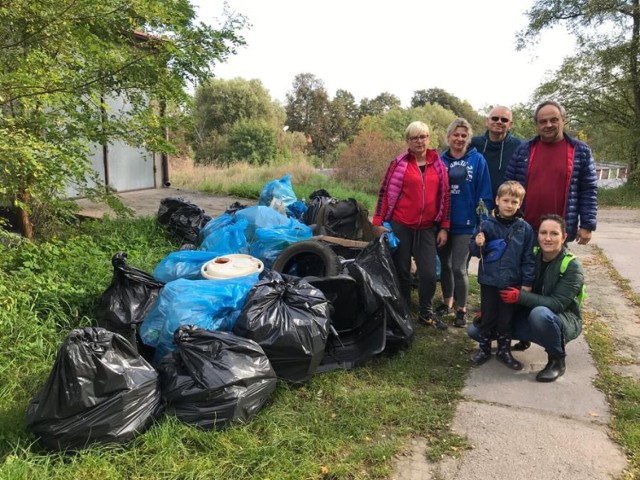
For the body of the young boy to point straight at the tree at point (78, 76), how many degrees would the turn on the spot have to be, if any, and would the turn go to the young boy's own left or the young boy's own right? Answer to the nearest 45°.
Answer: approximately 90° to the young boy's own right

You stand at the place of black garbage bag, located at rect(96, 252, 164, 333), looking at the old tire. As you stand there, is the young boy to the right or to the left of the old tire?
right

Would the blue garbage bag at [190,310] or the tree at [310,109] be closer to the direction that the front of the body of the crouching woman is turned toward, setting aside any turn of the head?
the blue garbage bag

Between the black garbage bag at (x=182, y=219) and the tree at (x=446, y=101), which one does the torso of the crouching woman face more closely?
the black garbage bag

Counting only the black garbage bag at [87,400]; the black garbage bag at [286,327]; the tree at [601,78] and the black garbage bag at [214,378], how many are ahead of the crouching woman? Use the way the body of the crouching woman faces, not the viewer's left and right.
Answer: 3

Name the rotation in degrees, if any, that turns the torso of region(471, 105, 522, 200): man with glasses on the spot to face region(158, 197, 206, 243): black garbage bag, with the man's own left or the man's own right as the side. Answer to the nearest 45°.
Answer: approximately 90° to the man's own right

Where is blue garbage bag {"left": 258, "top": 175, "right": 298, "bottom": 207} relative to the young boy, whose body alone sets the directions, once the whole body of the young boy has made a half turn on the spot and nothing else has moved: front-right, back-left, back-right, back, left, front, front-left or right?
front-left

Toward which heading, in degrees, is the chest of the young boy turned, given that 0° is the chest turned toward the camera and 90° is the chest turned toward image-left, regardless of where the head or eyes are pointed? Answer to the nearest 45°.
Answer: approximately 0°

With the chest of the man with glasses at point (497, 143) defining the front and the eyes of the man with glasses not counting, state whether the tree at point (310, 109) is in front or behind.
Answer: behind

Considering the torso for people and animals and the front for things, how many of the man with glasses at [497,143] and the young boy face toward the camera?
2

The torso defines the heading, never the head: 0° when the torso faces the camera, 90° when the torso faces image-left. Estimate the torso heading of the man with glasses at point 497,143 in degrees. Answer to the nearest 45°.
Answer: approximately 0°

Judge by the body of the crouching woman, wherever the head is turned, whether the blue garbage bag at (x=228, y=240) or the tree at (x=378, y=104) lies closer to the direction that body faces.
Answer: the blue garbage bag
